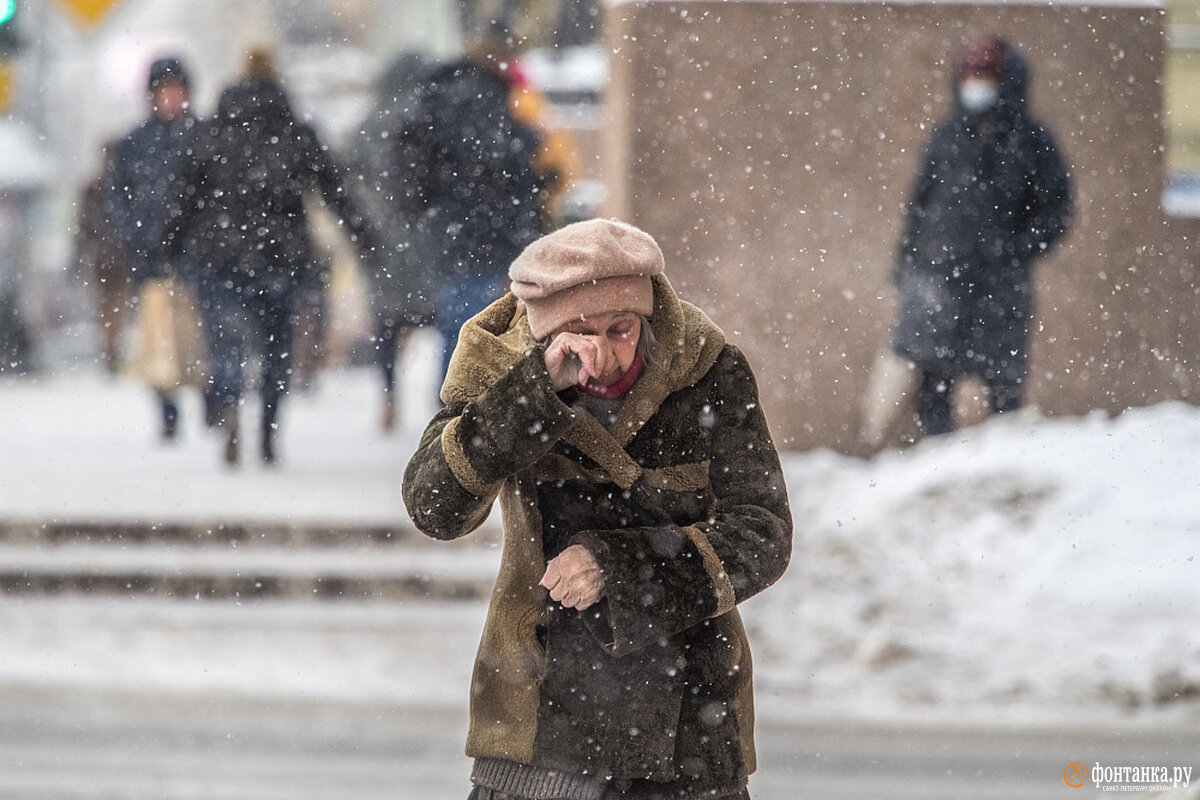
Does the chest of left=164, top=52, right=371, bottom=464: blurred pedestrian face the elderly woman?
no

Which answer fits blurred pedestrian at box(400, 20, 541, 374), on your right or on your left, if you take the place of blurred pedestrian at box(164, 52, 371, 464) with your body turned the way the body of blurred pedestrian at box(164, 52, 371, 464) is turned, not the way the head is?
on your right

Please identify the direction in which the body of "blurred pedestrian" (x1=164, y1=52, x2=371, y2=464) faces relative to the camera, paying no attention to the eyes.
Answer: away from the camera

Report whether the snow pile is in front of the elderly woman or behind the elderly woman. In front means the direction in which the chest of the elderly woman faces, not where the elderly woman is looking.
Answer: behind

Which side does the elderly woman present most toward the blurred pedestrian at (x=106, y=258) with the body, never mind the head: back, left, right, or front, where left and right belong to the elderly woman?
back

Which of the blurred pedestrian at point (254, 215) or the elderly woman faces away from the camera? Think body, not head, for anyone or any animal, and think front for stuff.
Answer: the blurred pedestrian

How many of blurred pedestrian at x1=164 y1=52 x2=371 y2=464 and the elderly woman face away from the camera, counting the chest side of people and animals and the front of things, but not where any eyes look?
1

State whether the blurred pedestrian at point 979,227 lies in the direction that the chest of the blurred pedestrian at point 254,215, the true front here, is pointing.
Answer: no

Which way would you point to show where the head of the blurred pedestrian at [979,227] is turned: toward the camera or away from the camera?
toward the camera

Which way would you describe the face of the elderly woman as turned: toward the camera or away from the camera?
toward the camera

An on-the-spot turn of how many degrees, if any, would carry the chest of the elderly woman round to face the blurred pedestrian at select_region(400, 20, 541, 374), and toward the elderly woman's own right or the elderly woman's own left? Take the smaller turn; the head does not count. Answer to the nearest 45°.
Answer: approximately 180°

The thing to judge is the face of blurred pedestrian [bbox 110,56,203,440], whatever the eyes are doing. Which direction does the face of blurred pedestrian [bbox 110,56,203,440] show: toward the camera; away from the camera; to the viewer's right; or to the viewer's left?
toward the camera

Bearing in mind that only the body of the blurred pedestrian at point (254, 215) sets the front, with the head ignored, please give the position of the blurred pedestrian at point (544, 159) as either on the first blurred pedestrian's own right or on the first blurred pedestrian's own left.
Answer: on the first blurred pedestrian's own right

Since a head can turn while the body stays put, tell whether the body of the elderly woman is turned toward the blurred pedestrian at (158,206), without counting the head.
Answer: no

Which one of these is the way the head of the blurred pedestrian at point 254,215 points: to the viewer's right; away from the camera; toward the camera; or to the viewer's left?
away from the camera

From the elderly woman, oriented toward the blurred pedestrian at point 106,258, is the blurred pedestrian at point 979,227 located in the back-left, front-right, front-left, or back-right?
front-right

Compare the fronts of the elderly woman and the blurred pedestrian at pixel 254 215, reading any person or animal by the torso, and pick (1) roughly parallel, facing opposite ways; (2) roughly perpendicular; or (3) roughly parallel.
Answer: roughly parallel, facing opposite ways

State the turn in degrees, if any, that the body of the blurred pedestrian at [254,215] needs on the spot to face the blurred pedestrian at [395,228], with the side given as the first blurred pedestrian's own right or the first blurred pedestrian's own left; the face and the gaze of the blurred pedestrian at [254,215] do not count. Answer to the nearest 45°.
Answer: approximately 45° to the first blurred pedestrian's own right
